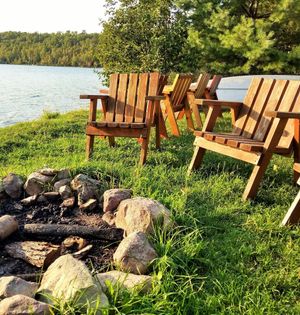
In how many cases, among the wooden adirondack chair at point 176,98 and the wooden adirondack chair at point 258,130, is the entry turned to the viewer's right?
0

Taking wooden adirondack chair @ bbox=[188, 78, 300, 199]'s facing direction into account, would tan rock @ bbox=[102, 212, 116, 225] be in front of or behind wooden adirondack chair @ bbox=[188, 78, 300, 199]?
in front

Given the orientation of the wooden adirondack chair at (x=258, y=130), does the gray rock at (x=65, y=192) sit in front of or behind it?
in front

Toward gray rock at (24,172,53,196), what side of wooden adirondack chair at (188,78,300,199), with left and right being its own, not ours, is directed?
front

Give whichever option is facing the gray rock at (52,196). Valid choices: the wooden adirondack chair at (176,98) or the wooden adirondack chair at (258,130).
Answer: the wooden adirondack chair at (258,130)

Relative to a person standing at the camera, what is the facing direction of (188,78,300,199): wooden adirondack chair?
facing the viewer and to the left of the viewer

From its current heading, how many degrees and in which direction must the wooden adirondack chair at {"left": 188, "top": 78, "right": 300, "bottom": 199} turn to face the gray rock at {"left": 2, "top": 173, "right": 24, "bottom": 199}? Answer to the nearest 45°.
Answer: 0° — it already faces it

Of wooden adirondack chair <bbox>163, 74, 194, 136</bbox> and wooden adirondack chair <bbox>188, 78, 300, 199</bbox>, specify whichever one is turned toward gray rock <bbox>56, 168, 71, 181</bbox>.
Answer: wooden adirondack chair <bbox>188, 78, 300, 199</bbox>

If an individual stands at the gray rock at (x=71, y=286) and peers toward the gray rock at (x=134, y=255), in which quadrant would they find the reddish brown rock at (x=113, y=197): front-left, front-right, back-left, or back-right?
front-left

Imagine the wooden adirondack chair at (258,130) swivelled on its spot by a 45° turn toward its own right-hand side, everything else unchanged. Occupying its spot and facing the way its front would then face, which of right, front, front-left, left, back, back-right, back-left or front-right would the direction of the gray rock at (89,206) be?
front-left

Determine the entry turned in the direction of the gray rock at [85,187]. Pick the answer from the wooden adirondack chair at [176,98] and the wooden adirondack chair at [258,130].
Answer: the wooden adirondack chair at [258,130]

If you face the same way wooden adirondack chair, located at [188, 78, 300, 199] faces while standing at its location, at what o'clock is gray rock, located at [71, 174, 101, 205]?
The gray rock is roughly at 12 o'clock from the wooden adirondack chair.
